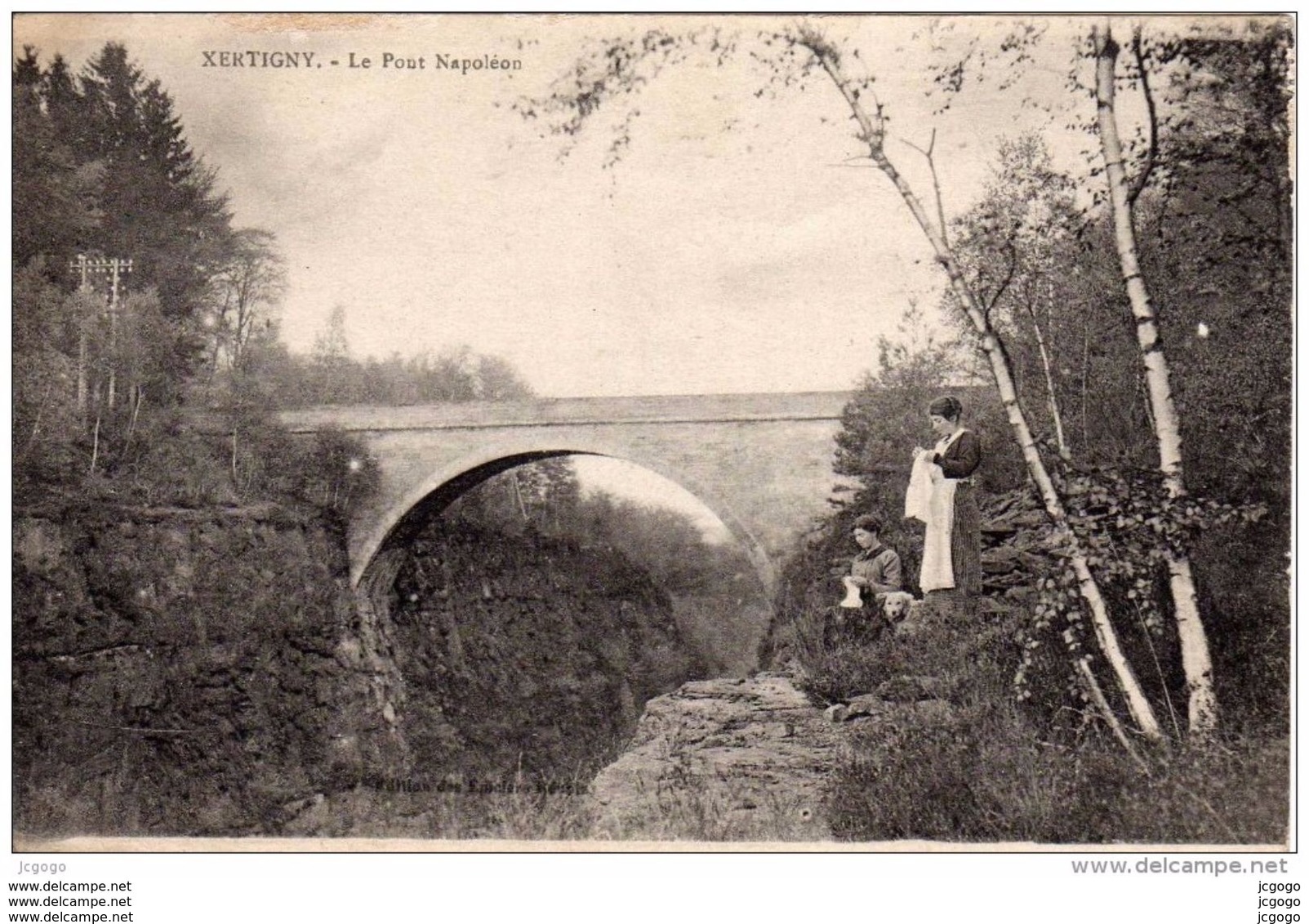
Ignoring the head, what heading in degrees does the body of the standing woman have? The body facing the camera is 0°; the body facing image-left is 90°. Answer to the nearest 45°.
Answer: approximately 45°

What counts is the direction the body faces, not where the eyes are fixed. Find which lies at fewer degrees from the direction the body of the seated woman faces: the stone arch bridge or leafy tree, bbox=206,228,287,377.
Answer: the leafy tree

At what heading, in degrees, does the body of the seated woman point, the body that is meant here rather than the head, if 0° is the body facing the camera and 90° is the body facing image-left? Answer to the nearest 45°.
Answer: approximately 45°

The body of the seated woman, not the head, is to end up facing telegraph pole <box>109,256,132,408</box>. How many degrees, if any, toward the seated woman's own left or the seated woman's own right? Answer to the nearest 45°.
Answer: approximately 45° to the seated woman's own right
